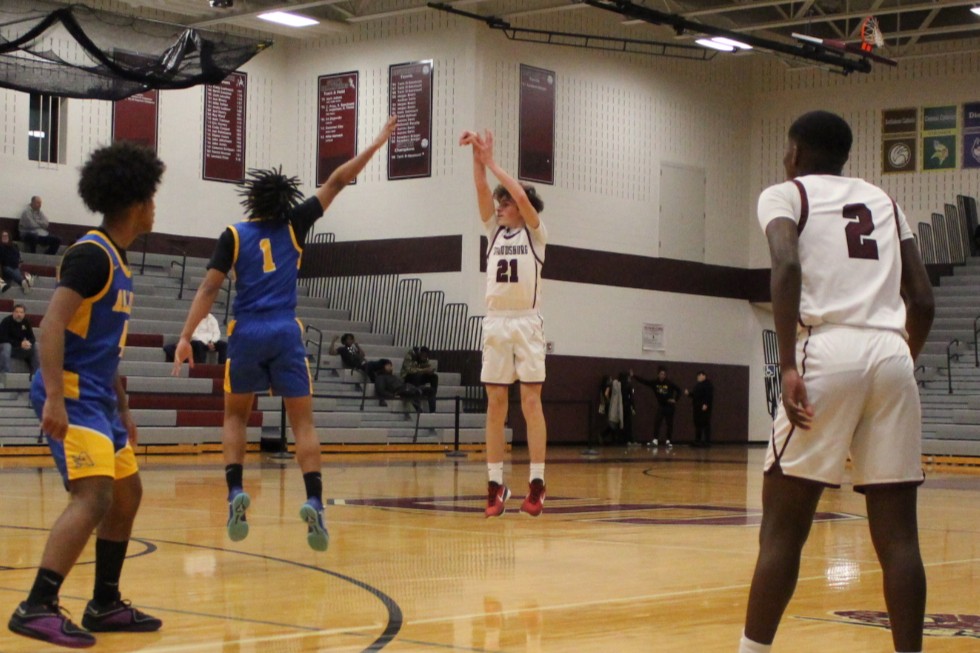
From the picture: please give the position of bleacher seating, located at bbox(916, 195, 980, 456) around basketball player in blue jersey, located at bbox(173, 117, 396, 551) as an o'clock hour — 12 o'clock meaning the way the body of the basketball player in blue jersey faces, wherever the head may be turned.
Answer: The bleacher seating is roughly at 1 o'clock from the basketball player in blue jersey.

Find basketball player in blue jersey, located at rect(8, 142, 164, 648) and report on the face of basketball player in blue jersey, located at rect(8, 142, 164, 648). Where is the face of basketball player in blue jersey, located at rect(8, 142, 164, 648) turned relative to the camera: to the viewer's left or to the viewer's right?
to the viewer's right

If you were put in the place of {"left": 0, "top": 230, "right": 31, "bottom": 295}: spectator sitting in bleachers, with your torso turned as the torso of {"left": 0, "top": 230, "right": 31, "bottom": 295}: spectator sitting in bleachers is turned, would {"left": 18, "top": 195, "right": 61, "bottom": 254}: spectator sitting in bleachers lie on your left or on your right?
on your left

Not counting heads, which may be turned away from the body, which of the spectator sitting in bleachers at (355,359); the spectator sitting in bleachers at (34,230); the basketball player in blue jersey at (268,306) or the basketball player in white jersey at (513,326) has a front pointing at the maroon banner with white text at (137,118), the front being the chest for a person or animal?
the basketball player in blue jersey

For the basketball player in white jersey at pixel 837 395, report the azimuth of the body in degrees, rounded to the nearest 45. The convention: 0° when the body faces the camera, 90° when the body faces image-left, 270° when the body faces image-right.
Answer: approximately 135°

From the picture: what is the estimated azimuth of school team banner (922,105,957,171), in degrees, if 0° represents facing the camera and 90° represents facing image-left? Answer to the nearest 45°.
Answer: approximately 0°

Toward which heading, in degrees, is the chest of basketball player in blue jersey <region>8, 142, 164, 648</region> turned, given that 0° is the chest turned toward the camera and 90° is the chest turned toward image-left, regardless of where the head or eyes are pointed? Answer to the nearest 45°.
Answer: approximately 270°

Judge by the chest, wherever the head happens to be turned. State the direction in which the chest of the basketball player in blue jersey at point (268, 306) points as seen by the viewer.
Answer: away from the camera

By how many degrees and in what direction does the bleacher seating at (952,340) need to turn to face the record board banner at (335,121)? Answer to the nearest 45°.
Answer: approximately 90° to its right
